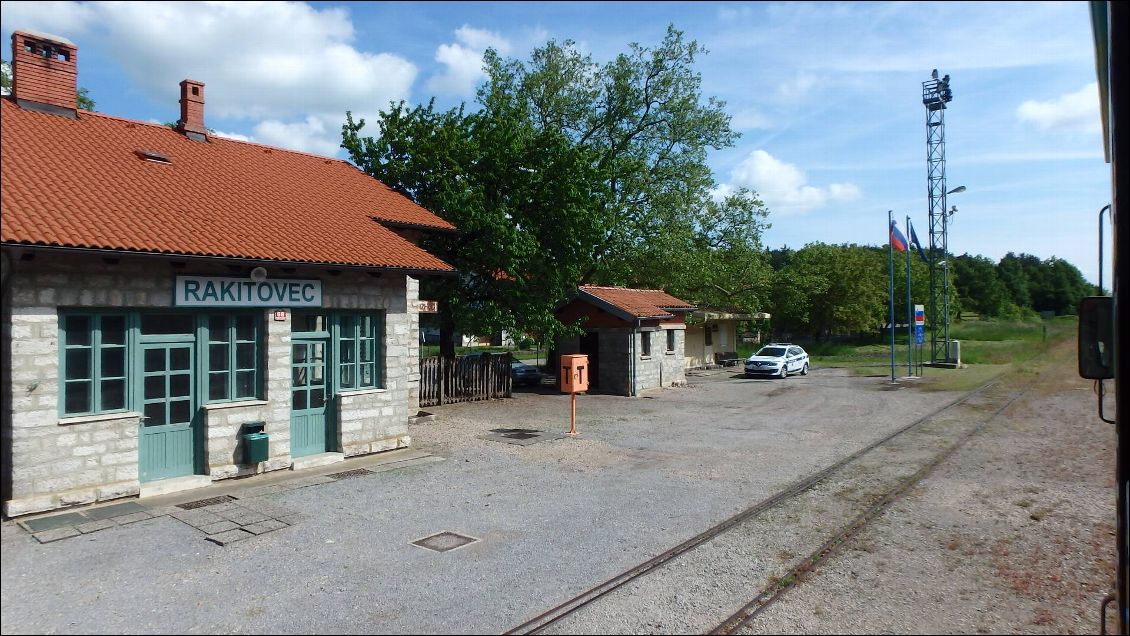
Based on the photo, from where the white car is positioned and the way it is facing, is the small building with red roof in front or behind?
in front

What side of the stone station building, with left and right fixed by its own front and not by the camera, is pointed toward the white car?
left

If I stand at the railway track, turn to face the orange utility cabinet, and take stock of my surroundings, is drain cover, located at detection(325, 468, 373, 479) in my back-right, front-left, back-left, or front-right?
front-left

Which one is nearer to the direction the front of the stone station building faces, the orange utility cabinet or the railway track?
the railway track

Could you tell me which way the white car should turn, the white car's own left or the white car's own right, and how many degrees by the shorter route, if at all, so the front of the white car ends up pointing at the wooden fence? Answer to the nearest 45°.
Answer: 0° — it already faces it

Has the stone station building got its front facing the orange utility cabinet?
no

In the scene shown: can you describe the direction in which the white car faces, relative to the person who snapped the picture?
facing the viewer and to the left of the viewer

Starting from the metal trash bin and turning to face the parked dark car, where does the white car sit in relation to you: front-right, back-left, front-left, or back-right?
front-right

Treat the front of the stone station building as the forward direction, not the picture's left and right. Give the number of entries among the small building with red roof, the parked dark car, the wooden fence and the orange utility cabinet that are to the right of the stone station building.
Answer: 0

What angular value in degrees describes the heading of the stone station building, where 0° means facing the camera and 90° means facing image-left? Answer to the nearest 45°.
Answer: approximately 315°

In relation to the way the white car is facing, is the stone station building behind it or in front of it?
in front

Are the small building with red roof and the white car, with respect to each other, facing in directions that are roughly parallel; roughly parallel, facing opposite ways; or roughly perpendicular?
roughly parallel

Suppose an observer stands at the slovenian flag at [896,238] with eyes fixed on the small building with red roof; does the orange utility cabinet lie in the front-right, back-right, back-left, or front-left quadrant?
front-left

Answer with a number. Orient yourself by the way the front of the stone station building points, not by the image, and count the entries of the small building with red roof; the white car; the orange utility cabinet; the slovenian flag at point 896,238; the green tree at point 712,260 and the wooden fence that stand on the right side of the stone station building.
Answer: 0
